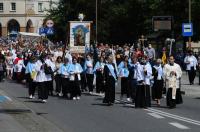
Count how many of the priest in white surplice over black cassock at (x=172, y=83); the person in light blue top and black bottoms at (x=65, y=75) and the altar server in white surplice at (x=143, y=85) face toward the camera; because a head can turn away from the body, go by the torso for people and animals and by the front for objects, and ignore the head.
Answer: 3

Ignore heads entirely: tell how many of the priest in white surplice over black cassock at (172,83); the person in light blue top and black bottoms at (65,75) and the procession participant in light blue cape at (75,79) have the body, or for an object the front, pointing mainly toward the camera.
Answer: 3

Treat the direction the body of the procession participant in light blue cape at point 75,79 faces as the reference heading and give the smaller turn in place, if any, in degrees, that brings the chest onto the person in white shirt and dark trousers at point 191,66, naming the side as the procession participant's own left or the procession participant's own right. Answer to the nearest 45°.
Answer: approximately 135° to the procession participant's own left

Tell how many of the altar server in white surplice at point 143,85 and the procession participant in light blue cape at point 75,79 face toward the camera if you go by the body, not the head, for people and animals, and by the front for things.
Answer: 2

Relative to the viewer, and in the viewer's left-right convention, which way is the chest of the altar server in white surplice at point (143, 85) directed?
facing the viewer

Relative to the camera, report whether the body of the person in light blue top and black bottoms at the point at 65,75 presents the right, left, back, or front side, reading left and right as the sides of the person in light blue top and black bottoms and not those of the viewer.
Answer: front

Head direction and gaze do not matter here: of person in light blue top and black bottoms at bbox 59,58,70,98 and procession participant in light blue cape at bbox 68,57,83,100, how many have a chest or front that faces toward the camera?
2

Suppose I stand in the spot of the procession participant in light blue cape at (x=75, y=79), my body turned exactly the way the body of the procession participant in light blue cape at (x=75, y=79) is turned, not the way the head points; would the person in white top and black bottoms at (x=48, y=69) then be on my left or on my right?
on my right

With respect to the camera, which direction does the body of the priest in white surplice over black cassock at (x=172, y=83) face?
toward the camera

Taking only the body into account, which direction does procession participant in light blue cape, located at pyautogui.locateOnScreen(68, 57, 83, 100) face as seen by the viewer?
toward the camera
